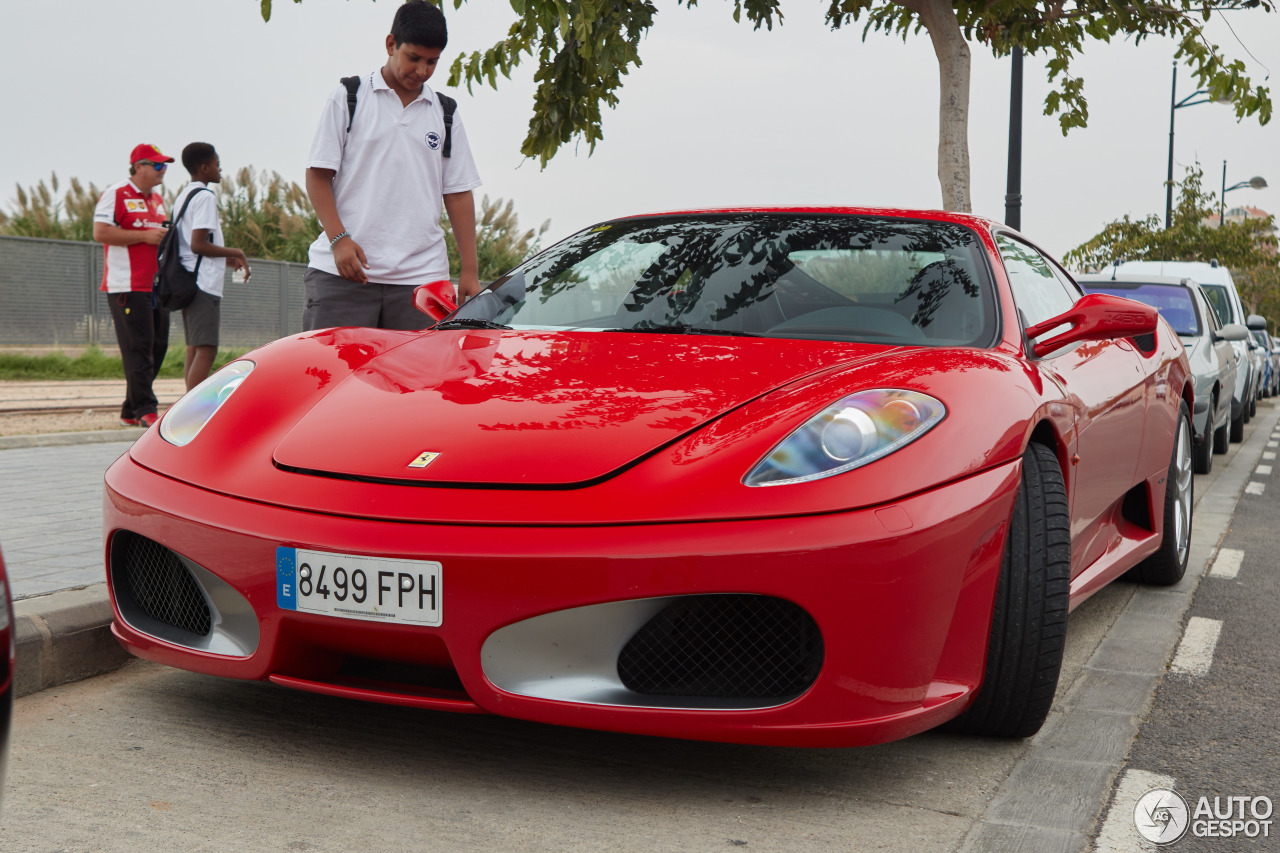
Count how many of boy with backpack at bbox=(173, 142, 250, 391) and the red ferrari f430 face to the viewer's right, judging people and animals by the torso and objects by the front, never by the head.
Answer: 1

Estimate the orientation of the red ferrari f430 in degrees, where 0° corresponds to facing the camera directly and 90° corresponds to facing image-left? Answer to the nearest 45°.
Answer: approximately 45°

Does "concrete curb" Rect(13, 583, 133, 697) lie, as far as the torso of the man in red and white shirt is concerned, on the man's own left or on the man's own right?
on the man's own right

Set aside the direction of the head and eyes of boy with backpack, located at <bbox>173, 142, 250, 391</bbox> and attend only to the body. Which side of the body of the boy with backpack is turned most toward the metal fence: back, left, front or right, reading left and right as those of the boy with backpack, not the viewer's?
left

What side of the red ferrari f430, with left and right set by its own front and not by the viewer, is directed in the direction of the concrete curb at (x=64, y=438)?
right

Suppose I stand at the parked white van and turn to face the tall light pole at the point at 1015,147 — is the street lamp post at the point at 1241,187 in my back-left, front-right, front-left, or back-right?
back-right

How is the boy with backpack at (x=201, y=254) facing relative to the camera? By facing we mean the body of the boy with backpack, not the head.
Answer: to the viewer's right

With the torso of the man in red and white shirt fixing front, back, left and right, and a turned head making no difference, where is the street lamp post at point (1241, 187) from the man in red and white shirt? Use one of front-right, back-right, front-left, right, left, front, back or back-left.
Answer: left
